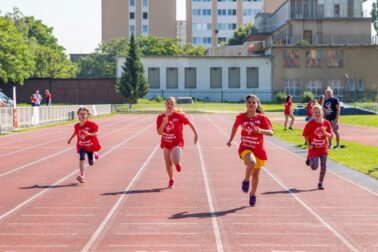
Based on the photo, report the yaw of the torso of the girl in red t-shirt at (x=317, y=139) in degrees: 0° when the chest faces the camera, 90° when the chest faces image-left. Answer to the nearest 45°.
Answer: approximately 0°

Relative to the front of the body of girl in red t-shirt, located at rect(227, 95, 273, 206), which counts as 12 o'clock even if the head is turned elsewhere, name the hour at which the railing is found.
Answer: The railing is roughly at 5 o'clock from the girl in red t-shirt.

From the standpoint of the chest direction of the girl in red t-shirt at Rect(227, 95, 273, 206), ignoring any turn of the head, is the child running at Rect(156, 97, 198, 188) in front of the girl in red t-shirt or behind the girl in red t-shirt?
behind

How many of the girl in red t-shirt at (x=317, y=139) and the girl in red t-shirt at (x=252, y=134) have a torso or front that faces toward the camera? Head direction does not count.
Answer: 2

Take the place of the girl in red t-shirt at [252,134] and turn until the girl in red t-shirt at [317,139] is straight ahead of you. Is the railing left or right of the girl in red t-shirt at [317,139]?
left

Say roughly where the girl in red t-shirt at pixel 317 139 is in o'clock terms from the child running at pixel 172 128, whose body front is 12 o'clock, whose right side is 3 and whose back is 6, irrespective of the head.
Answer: The girl in red t-shirt is roughly at 9 o'clock from the child running.

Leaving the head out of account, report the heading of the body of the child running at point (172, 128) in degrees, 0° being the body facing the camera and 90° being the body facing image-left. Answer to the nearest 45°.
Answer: approximately 0°

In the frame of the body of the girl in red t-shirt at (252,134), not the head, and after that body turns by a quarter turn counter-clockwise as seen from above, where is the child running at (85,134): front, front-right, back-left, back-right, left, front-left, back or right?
back-left

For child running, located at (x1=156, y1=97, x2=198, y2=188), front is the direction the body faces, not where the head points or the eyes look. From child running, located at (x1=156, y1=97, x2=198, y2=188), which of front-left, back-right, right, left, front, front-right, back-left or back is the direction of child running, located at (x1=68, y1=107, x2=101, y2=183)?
back-right

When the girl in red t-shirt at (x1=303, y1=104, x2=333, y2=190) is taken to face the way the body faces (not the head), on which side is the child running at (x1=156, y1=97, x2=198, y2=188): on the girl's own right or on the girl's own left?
on the girl's own right
